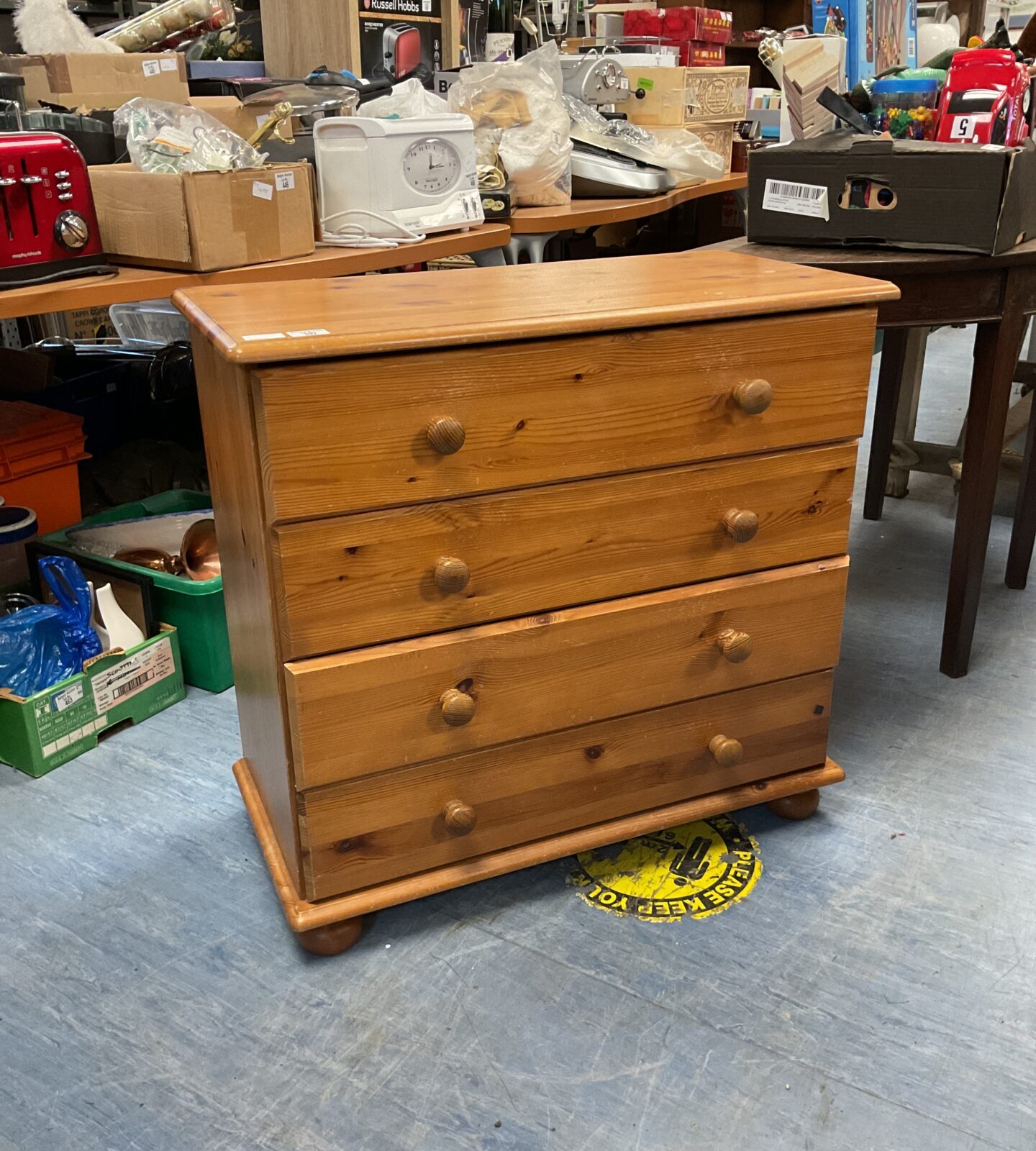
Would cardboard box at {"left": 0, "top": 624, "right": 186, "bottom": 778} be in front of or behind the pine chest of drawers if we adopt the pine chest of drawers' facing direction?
behind

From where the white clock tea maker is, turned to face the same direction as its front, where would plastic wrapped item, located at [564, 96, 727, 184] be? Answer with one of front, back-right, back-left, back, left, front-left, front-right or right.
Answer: back-left

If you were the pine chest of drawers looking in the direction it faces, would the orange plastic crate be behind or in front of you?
behind

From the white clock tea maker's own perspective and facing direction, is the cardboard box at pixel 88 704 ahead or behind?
ahead

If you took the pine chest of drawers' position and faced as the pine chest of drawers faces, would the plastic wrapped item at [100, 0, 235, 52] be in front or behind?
behind

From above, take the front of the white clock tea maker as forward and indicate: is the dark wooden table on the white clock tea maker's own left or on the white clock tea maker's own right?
on the white clock tea maker's own left

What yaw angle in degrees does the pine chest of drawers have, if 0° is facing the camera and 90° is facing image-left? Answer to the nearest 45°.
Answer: approximately 315°

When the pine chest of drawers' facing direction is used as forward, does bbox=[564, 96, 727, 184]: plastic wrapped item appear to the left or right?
on its left

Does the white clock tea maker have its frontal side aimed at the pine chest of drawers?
yes

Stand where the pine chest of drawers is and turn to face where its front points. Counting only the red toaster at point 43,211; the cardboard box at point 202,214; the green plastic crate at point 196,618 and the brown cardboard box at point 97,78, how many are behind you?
4

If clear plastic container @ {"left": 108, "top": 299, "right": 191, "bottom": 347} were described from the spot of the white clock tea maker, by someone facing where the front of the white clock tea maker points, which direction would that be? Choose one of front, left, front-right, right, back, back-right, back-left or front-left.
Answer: back-right

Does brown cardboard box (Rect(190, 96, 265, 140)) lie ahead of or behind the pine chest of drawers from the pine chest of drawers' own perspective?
behind

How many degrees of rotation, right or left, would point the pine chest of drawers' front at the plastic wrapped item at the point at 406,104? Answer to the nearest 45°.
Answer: approximately 135° to its left

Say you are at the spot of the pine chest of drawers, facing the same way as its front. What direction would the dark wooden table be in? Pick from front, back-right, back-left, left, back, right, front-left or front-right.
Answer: left
